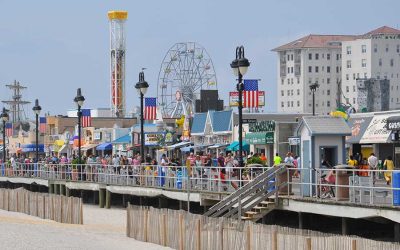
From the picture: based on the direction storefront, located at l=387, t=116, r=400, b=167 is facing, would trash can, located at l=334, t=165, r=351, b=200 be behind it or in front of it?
in front

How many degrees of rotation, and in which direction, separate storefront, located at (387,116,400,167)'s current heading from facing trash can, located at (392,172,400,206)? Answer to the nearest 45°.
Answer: approximately 45° to its left

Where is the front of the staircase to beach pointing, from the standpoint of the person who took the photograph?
facing the viewer and to the left of the viewer

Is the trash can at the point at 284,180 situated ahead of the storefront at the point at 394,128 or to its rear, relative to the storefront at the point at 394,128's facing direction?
ahead

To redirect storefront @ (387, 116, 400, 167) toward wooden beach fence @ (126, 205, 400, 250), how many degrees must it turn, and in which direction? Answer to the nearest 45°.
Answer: approximately 45° to its left

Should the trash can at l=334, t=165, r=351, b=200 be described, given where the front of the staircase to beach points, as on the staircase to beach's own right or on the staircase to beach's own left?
on the staircase to beach's own left

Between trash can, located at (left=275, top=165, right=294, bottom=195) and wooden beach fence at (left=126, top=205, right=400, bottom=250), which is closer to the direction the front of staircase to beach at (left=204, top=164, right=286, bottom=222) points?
the wooden beach fence

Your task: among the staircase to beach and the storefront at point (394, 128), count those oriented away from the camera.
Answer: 0
